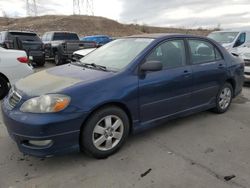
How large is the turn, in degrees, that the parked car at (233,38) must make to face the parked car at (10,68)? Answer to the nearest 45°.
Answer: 0° — it already faces it

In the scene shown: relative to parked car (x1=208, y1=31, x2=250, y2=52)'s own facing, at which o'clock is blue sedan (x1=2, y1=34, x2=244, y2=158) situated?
The blue sedan is roughly at 11 o'clock from the parked car.

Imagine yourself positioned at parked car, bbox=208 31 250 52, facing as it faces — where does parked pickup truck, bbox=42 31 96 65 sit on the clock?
parked pickup truck, bbox=42 31 96 65 is roughly at 1 o'clock from parked car, bbox=208 31 250 52.

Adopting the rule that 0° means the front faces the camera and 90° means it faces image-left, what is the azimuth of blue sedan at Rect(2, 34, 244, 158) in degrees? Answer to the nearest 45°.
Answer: approximately 45°

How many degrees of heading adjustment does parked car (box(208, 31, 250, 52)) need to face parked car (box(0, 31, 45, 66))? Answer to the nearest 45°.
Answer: approximately 45° to its right

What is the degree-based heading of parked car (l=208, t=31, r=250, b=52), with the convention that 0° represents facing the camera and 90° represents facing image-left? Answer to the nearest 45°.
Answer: approximately 45°

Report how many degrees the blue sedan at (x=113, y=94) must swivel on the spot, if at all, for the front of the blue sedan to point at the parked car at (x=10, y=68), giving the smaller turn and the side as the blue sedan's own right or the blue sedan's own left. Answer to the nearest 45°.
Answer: approximately 90° to the blue sedan's own right

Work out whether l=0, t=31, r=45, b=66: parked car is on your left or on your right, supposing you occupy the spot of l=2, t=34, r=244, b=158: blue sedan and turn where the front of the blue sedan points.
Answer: on your right

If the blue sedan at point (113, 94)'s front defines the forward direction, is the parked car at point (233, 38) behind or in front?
behind
